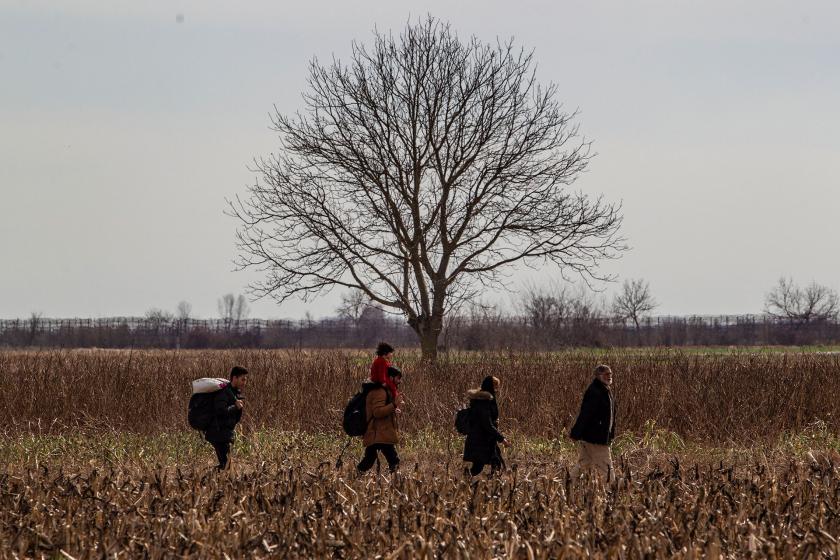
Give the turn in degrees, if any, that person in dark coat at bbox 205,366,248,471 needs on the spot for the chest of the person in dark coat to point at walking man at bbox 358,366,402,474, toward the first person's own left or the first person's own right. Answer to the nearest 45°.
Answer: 0° — they already face them

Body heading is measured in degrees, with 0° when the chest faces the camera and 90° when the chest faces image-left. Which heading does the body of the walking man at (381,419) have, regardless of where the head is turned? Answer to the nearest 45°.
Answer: approximately 270°

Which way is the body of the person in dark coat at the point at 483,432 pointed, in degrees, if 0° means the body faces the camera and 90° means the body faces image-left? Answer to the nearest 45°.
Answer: approximately 270°

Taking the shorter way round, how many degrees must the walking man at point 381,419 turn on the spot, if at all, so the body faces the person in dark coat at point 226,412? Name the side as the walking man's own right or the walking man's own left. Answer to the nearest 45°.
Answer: approximately 180°

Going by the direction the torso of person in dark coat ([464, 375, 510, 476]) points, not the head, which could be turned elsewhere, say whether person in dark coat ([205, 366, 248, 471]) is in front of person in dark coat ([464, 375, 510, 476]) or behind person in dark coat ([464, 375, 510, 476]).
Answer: behind

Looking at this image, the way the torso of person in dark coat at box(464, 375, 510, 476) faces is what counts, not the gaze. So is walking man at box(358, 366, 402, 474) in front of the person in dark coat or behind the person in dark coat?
behind

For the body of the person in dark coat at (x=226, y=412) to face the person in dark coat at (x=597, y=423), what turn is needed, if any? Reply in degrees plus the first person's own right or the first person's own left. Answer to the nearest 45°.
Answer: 0° — they already face them

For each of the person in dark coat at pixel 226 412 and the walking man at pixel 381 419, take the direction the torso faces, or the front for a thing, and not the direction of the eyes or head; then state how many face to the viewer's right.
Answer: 2

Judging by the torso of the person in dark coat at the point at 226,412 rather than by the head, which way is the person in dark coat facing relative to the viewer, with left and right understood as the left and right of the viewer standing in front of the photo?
facing to the right of the viewer

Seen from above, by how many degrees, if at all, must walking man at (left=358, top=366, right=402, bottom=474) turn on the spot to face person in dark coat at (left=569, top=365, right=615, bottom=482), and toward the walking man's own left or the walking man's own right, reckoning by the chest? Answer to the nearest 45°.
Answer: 0° — they already face them
